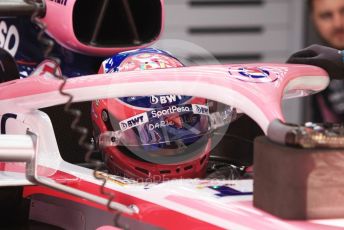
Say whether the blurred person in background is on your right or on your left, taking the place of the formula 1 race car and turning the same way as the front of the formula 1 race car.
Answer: on your left

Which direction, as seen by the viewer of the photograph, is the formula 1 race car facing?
facing the viewer and to the right of the viewer
